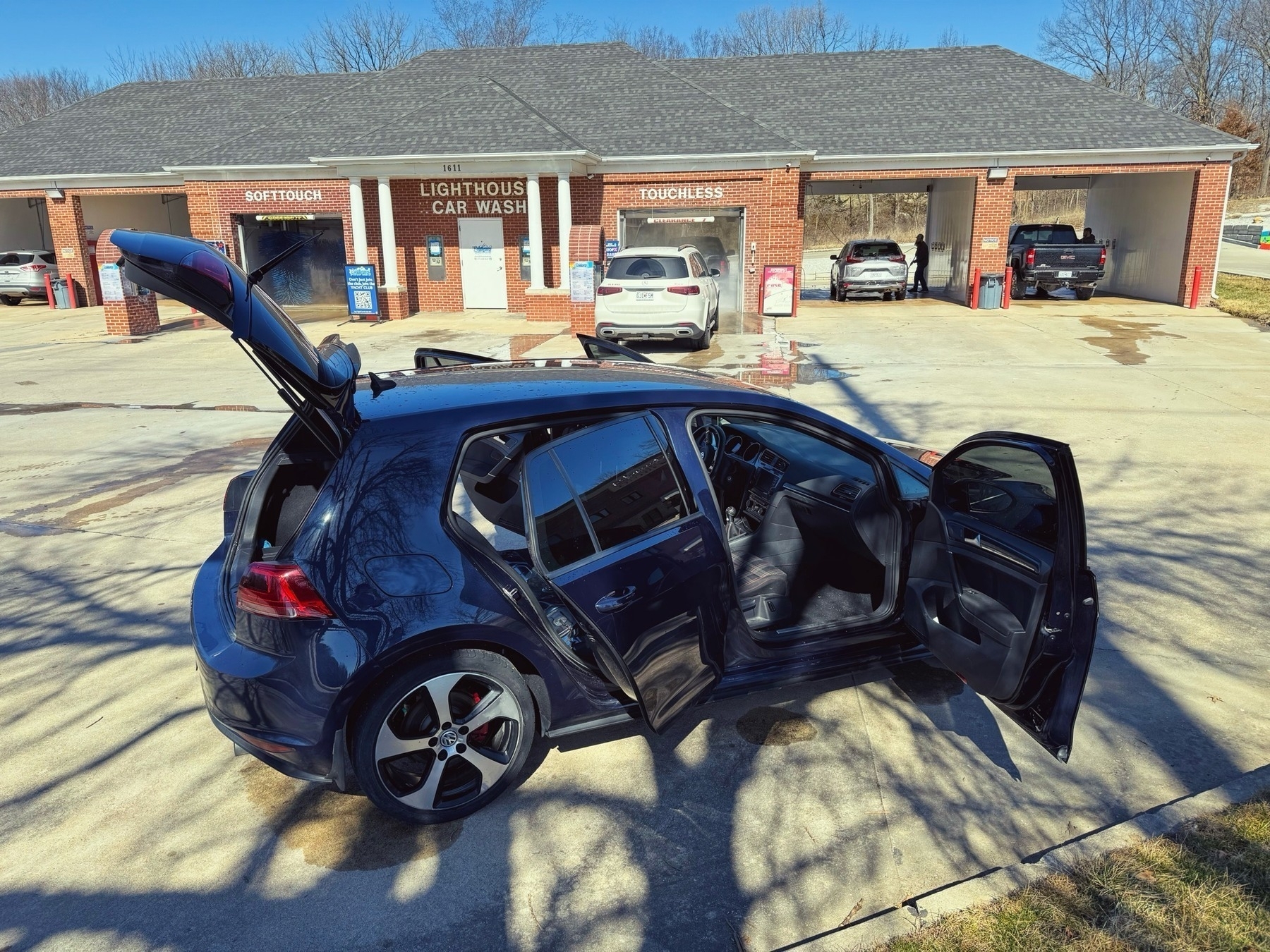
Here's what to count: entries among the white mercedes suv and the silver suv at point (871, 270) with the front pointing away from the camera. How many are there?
2

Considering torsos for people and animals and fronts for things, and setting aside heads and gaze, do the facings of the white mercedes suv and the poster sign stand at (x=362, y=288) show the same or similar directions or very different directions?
very different directions

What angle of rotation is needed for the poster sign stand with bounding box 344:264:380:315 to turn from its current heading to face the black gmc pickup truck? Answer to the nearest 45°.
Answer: approximately 90° to its left

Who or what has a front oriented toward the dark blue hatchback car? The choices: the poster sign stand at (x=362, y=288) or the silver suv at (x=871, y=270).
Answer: the poster sign stand

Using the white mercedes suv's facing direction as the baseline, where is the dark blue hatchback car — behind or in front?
behind

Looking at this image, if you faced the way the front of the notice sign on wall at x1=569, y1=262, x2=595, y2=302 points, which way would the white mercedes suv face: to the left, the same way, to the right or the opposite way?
the opposite way

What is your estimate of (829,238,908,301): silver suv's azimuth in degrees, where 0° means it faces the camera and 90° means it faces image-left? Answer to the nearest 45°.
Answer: approximately 180°

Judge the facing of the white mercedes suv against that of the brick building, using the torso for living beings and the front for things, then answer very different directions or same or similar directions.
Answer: very different directions

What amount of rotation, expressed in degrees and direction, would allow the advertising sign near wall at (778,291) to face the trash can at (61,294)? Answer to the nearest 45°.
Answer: approximately 90° to its right

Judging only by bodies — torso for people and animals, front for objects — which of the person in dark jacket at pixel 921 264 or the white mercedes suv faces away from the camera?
the white mercedes suv

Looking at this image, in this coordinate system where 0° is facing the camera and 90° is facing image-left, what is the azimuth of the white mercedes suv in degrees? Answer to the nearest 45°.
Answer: approximately 180°

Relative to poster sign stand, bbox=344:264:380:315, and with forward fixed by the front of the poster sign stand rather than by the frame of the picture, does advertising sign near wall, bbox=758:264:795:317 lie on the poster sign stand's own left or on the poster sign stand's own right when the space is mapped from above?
on the poster sign stand's own left

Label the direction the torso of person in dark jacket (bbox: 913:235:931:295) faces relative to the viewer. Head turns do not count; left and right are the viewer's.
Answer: facing to the left of the viewer

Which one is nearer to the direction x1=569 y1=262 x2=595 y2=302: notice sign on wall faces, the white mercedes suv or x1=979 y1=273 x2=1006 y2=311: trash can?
the white mercedes suv

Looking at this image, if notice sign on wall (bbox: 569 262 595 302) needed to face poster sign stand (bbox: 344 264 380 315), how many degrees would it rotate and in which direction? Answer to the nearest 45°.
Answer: approximately 135° to its right
